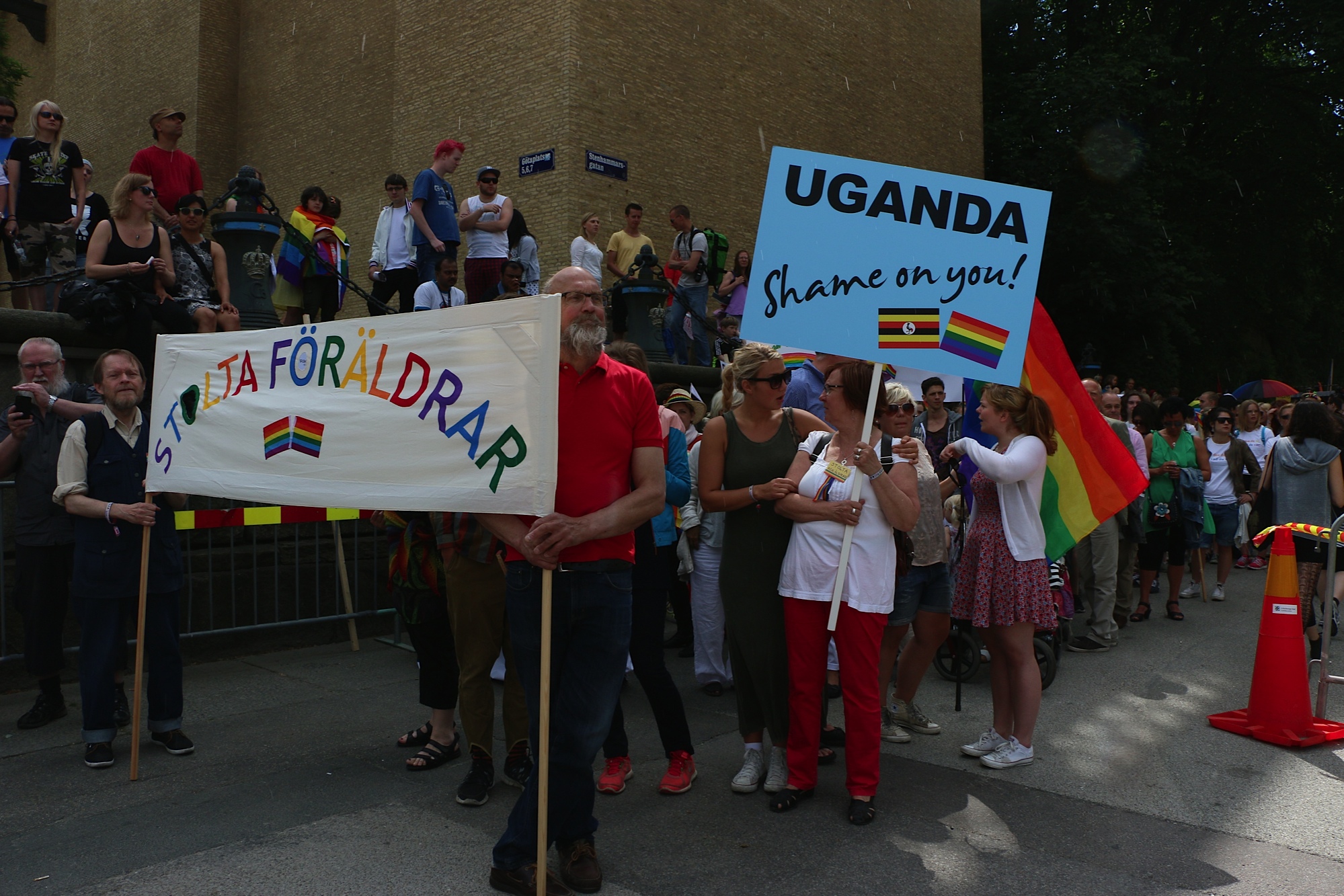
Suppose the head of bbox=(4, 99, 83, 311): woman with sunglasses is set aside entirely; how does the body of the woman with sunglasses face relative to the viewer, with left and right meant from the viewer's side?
facing the viewer

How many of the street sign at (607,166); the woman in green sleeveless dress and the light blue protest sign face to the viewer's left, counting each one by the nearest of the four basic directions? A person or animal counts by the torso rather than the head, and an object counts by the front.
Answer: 0

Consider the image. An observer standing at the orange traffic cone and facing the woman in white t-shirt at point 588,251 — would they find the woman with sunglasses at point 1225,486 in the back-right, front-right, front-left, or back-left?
front-right

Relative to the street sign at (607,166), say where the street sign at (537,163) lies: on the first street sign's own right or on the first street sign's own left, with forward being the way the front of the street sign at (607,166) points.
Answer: on the first street sign's own right

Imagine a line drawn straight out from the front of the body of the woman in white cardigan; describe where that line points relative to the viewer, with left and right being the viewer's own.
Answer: facing to the left of the viewer

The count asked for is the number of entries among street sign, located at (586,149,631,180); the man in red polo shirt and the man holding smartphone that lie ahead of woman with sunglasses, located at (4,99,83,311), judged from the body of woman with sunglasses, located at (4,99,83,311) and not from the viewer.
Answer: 2

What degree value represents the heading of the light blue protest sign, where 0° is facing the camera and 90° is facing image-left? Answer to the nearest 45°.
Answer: approximately 0°

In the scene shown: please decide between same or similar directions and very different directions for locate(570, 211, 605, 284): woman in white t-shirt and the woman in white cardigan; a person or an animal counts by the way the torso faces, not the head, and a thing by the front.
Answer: very different directions

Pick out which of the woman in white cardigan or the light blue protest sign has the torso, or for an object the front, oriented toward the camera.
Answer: the light blue protest sign

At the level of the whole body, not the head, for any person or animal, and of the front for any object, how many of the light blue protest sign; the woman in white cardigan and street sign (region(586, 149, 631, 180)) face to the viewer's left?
1

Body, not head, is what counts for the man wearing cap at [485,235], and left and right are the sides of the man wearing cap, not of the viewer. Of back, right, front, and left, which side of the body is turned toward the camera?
front

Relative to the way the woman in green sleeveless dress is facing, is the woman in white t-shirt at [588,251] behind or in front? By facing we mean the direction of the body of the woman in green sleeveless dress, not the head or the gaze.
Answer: behind

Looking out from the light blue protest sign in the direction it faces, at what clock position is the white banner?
The white banner is roughly at 2 o'clock from the light blue protest sign.

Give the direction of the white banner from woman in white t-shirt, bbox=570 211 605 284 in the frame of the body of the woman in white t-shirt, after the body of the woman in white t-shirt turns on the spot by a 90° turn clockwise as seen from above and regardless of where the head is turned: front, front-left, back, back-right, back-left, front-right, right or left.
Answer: front-left

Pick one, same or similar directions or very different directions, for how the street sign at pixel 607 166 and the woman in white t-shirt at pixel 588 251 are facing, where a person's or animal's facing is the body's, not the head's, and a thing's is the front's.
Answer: same or similar directions

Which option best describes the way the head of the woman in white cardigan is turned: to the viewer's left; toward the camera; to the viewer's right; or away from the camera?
to the viewer's left
